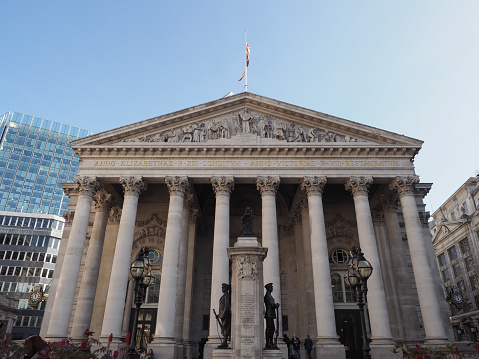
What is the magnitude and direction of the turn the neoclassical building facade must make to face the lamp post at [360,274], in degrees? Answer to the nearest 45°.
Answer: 0° — it already faces it

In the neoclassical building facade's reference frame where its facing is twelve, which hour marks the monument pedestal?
The monument pedestal is roughly at 12 o'clock from the neoclassical building facade.

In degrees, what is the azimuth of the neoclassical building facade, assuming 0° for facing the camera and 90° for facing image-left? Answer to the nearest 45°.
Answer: approximately 0°

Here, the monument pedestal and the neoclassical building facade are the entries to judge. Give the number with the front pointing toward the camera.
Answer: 2

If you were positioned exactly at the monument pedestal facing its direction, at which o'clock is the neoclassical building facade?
The neoclassical building facade is roughly at 6 o'clock from the monument pedestal.

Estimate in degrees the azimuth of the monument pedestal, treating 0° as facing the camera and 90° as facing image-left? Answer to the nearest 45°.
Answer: approximately 0°
